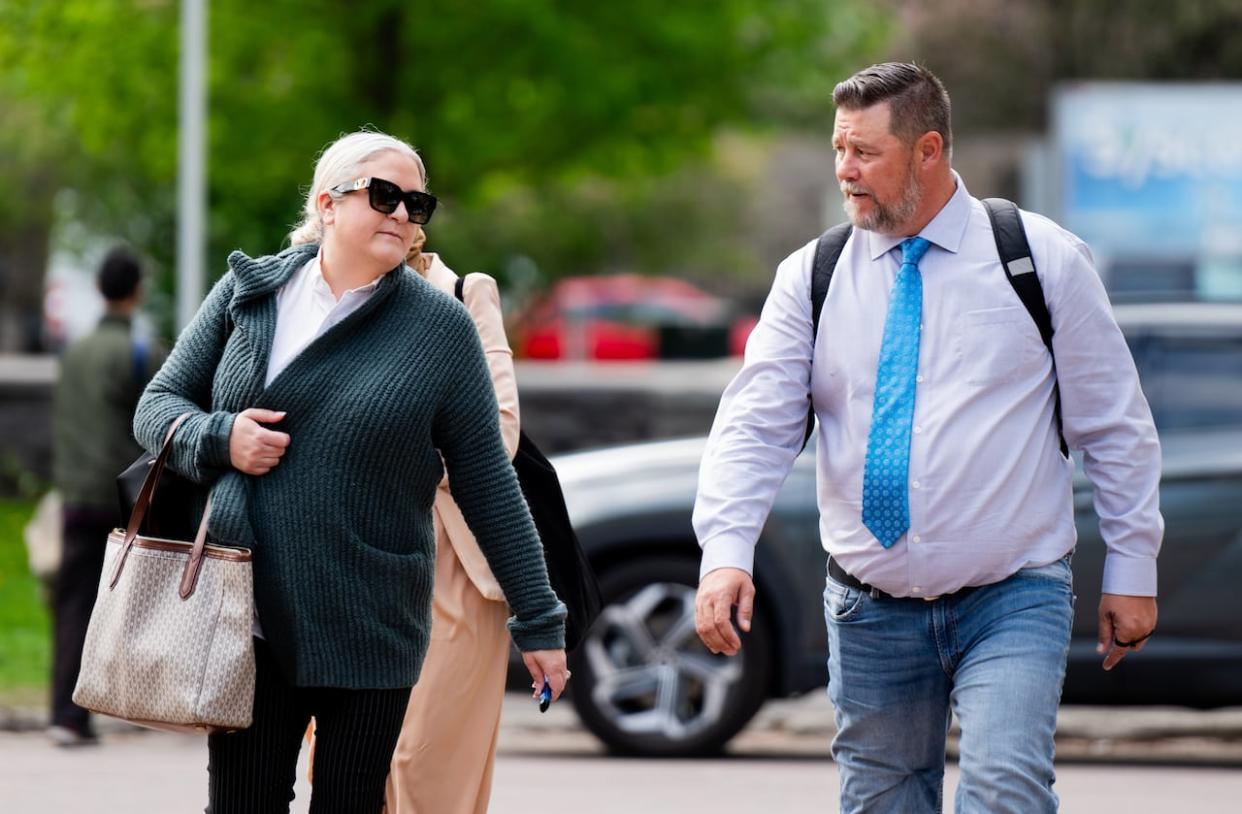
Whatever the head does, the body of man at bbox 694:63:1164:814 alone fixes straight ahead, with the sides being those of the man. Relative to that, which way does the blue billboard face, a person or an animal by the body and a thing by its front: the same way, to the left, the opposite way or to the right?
the same way

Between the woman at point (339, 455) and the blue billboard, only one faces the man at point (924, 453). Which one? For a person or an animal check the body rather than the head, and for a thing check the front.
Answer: the blue billboard

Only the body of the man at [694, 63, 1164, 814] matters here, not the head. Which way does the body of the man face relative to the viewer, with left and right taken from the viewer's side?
facing the viewer

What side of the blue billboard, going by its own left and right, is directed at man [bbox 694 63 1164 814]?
front

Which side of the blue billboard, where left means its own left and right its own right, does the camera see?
front

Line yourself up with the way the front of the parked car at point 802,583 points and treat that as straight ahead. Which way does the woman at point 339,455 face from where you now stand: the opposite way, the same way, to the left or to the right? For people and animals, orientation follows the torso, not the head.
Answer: to the left

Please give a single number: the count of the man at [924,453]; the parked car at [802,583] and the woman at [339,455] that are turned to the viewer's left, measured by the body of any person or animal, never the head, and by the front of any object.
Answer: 1

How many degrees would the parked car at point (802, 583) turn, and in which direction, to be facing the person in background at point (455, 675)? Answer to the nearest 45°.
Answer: approximately 90° to its left

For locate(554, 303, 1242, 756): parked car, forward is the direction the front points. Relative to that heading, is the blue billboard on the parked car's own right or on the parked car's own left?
on the parked car's own right

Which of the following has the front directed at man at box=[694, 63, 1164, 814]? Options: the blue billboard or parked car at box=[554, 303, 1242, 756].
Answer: the blue billboard

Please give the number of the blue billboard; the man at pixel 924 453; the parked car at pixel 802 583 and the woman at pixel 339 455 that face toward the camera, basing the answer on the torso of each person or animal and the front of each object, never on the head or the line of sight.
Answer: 3

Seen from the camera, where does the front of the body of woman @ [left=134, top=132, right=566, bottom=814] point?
toward the camera

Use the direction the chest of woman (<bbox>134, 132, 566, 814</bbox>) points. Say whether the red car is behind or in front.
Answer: behind

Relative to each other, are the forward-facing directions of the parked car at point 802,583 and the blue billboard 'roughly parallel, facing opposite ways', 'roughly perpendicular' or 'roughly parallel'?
roughly perpendicular

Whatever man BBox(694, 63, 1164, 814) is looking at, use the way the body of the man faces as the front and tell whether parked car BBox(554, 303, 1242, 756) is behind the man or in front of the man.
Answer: behind

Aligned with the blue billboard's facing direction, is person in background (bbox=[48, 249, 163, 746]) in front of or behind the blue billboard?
in front

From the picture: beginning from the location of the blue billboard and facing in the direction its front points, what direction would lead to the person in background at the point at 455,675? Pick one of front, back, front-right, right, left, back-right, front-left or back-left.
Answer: front

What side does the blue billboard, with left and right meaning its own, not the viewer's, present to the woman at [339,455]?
front

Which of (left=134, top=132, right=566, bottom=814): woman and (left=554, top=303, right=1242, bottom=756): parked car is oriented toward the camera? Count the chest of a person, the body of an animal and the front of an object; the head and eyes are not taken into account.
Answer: the woman

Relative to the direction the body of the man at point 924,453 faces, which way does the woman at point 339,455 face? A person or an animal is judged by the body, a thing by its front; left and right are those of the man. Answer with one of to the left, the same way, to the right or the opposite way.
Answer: the same way

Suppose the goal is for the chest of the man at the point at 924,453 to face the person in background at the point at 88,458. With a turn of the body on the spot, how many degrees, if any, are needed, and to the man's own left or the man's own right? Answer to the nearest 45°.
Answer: approximately 135° to the man's own right

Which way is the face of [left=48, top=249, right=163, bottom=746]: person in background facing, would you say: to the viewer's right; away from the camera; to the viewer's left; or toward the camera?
away from the camera
